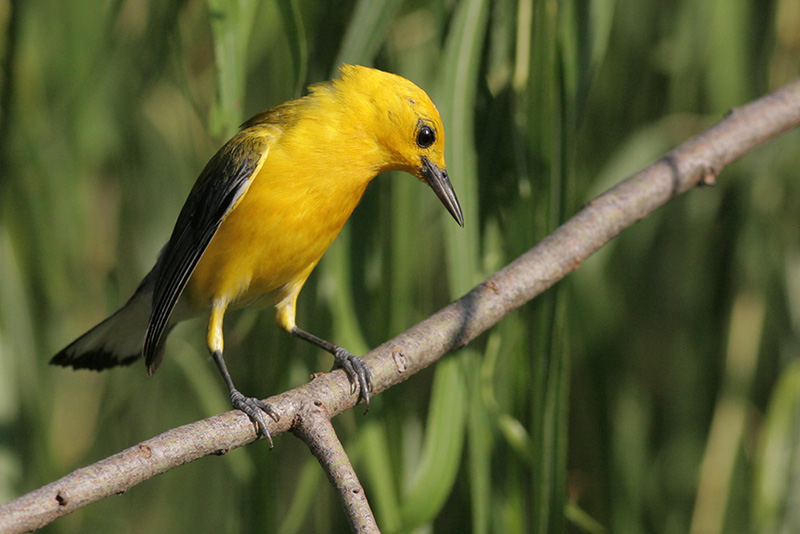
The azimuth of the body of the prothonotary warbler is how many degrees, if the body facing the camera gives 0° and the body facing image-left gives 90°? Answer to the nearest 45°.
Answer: approximately 315°
